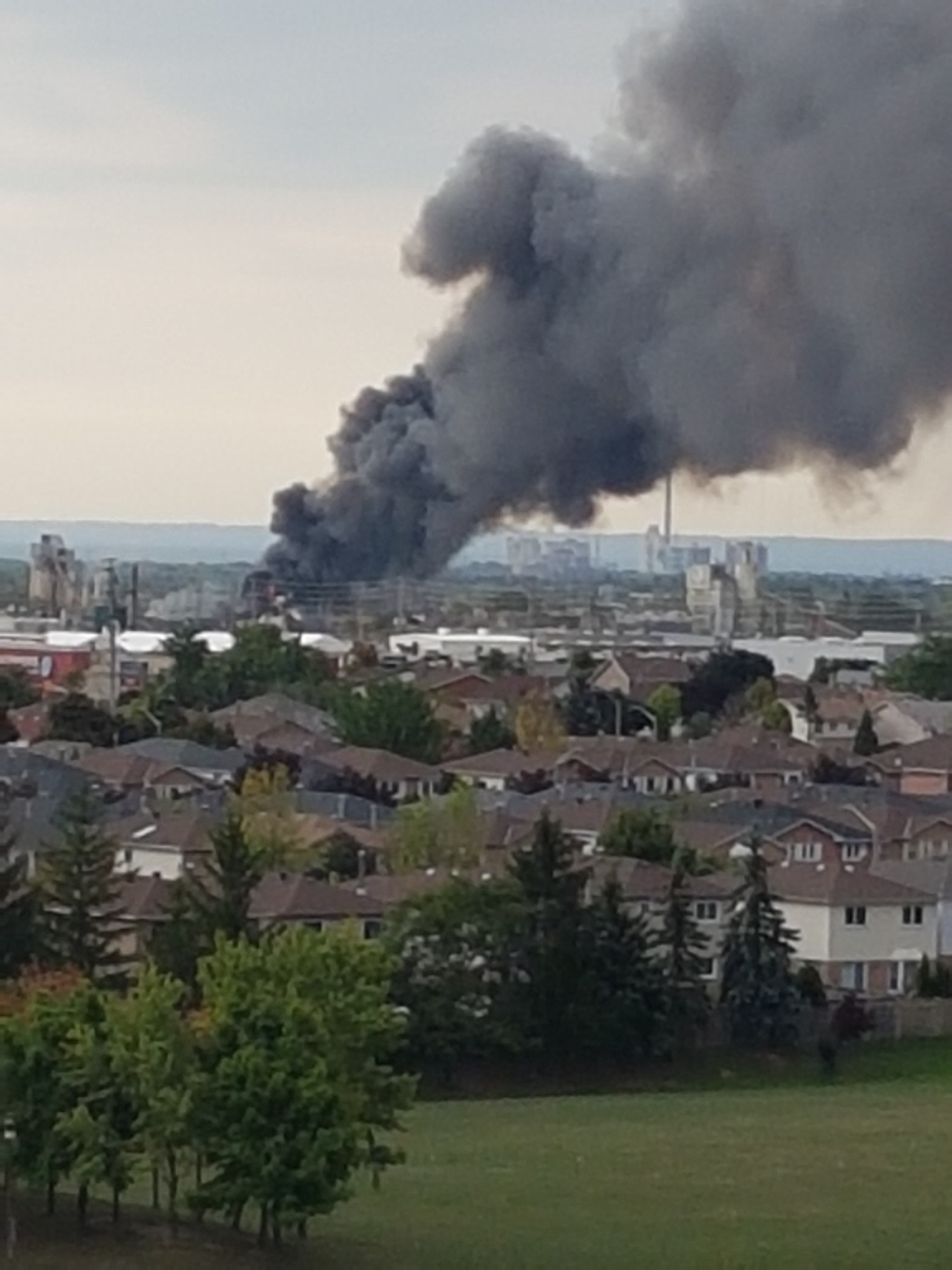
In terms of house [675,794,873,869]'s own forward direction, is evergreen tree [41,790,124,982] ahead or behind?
ahead

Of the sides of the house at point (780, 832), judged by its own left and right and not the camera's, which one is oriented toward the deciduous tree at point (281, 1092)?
front

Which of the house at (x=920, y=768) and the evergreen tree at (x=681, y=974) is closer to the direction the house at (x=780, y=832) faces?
the evergreen tree

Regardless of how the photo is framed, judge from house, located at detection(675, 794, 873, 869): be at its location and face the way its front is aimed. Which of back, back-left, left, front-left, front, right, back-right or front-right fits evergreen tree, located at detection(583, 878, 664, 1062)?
front

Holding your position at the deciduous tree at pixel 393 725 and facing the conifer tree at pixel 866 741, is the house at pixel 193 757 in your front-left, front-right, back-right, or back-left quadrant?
back-right

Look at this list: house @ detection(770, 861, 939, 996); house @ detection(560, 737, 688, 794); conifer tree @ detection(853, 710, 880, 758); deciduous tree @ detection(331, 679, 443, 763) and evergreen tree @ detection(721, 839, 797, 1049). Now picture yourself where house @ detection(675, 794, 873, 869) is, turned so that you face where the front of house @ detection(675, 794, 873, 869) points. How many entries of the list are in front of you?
2

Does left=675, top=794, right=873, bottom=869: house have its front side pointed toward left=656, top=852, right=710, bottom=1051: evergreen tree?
yes

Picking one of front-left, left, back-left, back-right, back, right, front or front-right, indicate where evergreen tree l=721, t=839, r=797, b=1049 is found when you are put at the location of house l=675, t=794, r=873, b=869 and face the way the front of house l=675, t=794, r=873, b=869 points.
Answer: front

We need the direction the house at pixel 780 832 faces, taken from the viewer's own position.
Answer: facing the viewer

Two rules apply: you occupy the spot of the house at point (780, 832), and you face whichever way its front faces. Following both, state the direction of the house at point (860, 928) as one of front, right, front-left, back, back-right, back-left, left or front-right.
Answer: front

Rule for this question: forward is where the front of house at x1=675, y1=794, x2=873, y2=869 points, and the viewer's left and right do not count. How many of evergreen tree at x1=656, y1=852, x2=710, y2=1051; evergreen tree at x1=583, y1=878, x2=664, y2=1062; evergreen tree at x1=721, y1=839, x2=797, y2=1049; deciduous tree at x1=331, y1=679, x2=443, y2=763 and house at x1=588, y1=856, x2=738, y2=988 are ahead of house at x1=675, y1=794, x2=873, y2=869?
4

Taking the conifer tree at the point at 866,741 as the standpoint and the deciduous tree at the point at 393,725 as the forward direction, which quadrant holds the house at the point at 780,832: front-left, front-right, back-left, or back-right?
front-left

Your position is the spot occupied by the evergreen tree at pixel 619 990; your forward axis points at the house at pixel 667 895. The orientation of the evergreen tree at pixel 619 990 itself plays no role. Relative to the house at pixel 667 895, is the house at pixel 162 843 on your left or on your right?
left

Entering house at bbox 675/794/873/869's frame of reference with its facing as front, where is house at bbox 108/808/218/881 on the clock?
house at bbox 108/808/218/881 is roughly at 2 o'clock from house at bbox 675/794/873/869.

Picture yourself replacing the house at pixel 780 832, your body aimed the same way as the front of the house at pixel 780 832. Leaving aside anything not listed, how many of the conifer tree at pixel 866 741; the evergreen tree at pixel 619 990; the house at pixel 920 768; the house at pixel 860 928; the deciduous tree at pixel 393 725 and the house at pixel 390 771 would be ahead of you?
2

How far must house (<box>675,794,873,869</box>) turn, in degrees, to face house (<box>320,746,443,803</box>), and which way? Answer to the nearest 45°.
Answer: approximately 135° to its right

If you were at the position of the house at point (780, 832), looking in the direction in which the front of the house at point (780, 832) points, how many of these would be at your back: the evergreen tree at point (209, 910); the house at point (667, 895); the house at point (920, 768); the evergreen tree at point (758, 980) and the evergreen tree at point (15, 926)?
1
